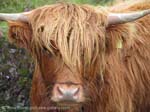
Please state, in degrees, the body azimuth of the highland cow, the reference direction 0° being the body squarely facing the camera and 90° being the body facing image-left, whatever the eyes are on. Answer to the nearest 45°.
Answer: approximately 45°
